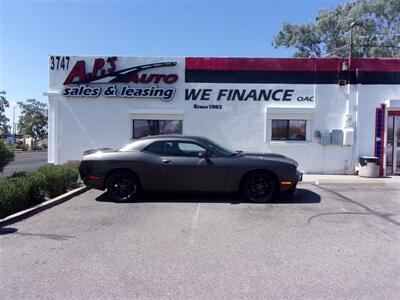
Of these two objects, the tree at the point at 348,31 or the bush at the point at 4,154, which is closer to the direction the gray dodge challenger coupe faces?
the tree

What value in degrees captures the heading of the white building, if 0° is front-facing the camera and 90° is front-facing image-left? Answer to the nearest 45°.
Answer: approximately 0°

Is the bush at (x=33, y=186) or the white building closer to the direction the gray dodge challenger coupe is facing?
the white building

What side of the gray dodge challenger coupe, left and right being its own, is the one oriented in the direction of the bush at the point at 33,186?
back

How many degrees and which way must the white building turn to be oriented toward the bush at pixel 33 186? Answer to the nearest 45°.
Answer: approximately 45° to its right

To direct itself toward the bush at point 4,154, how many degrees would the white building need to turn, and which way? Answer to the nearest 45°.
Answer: approximately 45° to its right

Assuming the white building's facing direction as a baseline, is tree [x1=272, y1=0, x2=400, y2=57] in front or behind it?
behind

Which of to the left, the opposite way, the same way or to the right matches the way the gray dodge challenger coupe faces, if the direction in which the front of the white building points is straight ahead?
to the left

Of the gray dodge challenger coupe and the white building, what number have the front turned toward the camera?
1

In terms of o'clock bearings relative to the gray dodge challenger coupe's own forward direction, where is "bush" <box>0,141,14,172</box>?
The bush is roughly at 6 o'clock from the gray dodge challenger coupe.

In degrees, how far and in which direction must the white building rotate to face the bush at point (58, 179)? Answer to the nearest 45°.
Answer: approximately 45° to its right

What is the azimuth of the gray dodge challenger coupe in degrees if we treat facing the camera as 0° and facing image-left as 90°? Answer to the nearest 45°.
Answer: approximately 270°

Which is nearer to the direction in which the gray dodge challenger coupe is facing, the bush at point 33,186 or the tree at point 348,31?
the tree

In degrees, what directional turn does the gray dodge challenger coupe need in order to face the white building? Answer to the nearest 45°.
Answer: approximately 90° to its left

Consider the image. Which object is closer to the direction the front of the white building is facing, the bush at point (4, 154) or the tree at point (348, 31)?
the bush
